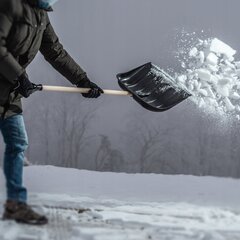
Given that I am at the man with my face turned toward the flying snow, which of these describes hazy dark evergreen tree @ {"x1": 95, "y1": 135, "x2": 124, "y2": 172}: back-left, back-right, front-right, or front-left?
front-left

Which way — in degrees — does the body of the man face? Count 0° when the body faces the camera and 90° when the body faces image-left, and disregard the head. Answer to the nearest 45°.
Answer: approximately 315°

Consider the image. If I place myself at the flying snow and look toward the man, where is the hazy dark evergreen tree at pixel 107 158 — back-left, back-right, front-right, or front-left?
front-right

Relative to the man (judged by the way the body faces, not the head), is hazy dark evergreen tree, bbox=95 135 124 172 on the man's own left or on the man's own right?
on the man's own left

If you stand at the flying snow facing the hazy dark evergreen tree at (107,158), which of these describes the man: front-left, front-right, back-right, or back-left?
front-left
